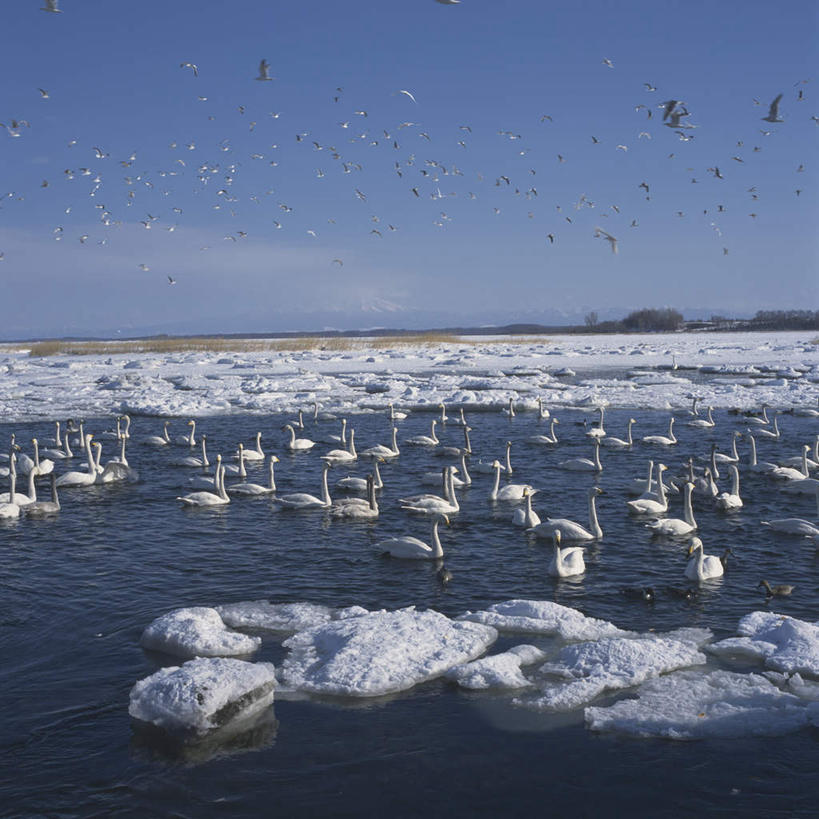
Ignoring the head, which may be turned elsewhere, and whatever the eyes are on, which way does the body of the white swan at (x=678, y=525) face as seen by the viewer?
to the viewer's right

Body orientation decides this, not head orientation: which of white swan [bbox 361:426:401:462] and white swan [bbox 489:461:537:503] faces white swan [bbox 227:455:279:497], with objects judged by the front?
white swan [bbox 489:461:537:503]

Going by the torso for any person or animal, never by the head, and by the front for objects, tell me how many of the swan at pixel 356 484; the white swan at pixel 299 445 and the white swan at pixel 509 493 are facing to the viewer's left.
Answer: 2

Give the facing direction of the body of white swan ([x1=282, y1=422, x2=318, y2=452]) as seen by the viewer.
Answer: to the viewer's left

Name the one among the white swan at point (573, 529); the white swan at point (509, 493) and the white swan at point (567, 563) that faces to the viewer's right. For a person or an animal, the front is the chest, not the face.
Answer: the white swan at point (573, 529)

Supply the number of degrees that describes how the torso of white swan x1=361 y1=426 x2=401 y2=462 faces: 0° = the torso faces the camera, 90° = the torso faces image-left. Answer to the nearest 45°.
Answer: approximately 270°

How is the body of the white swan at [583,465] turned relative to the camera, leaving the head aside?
to the viewer's right

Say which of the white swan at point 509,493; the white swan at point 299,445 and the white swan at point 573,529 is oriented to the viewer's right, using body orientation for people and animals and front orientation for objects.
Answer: the white swan at point 573,529

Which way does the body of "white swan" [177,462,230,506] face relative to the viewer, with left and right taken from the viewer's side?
facing to the right of the viewer

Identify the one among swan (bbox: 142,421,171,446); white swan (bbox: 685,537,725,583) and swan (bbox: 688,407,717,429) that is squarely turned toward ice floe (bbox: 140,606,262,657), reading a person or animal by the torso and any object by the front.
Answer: the white swan

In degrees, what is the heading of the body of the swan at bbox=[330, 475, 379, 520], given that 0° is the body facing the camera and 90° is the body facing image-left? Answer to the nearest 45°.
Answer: approximately 270°
